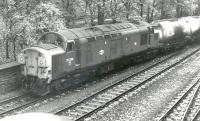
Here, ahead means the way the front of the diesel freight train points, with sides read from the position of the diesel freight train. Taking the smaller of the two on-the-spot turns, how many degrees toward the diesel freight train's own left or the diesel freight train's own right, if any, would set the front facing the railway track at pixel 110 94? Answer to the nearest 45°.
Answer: approximately 90° to the diesel freight train's own left

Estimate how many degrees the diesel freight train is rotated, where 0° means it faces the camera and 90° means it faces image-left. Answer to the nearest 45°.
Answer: approximately 45°

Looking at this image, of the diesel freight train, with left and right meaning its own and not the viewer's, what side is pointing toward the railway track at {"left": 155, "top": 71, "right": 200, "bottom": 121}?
left
